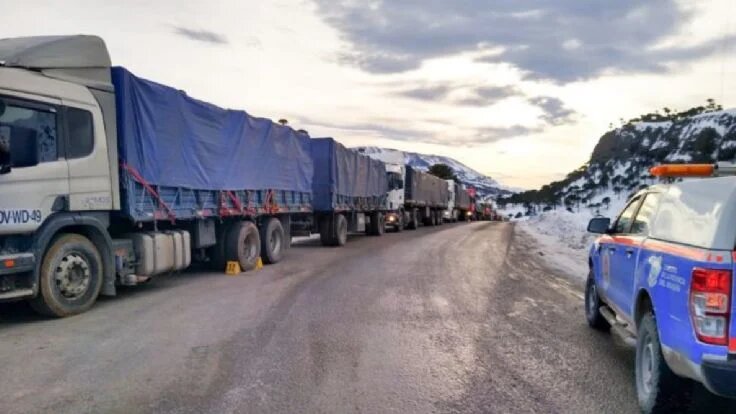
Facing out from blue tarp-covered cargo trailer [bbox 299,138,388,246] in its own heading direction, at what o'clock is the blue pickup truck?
The blue pickup truck is roughly at 10 o'clock from the blue tarp-covered cargo trailer.

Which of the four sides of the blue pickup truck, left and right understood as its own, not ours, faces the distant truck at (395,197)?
front

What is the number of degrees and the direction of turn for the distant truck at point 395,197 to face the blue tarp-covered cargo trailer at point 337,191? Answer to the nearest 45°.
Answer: approximately 45° to its left

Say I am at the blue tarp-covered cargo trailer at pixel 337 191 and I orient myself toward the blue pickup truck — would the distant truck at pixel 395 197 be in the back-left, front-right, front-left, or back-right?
back-left

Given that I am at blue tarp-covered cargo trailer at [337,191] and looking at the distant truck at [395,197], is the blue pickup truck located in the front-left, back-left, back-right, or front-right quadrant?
back-right

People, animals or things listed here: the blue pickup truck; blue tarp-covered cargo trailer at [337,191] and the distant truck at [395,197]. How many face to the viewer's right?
0

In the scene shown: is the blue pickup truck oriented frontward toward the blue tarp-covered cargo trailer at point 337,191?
yes

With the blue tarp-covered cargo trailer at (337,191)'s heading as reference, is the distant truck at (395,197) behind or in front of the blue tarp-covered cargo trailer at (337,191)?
behind

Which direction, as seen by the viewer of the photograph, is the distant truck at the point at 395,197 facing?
facing the viewer and to the left of the viewer

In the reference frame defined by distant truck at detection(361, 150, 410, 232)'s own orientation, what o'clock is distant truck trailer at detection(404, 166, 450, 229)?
distant truck trailer at detection(404, 166, 450, 229) is roughly at 5 o'clock from distant truck at detection(361, 150, 410, 232).

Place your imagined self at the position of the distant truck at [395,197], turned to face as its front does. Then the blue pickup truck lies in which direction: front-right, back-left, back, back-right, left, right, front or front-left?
front-left

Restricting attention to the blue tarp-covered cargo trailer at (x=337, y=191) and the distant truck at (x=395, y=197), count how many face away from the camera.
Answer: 0

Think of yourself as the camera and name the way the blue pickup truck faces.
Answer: facing away from the viewer and to the left of the viewer
